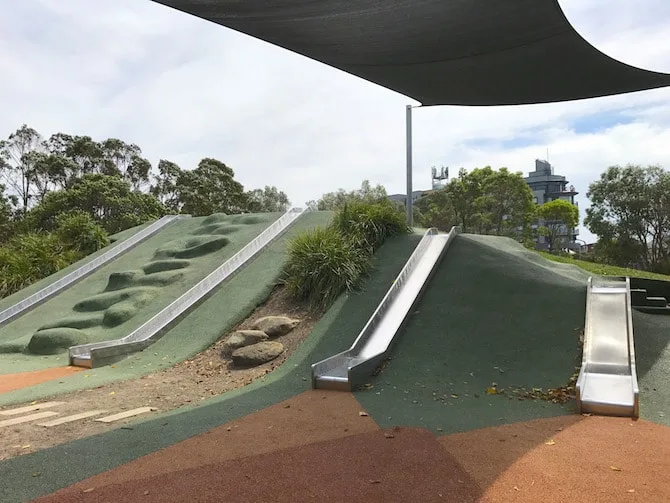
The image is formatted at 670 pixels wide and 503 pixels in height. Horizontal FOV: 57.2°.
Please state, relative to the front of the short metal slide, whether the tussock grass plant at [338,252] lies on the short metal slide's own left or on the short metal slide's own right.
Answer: on the short metal slide's own right

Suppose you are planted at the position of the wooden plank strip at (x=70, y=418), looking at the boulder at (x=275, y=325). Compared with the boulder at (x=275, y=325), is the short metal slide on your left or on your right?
right

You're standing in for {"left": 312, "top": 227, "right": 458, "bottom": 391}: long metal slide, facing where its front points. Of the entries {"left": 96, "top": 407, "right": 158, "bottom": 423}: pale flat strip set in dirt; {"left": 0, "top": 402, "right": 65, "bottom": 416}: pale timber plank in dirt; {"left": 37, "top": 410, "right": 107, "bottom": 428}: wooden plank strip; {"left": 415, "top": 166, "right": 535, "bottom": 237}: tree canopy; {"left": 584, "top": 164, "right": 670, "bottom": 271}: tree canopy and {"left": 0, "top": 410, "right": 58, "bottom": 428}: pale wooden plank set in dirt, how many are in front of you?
4

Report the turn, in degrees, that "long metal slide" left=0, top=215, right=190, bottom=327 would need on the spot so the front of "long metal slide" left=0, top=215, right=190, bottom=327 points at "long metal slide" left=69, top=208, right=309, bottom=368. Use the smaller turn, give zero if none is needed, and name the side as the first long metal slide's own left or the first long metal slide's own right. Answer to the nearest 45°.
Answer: approximately 45° to the first long metal slide's own left

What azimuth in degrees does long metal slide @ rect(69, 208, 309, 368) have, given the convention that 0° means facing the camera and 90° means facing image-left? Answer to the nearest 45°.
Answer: approximately 45°

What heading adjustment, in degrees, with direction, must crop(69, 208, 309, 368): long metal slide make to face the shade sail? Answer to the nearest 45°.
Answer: approximately 90° to its left

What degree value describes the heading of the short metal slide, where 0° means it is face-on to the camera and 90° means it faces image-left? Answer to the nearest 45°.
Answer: approximately 0°

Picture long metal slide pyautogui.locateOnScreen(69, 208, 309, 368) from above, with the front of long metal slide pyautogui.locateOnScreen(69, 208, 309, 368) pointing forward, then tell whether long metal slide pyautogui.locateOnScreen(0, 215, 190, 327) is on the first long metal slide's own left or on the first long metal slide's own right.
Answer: on the first long metal slide's own right

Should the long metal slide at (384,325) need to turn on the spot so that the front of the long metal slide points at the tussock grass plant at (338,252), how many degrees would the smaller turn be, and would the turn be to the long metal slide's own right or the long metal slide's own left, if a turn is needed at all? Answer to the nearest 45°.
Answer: approximately 135° to the long metal slide's own right

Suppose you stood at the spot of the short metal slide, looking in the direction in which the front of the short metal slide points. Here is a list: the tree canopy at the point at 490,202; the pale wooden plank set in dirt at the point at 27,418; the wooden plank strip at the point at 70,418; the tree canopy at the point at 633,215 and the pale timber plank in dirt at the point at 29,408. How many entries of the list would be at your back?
2
